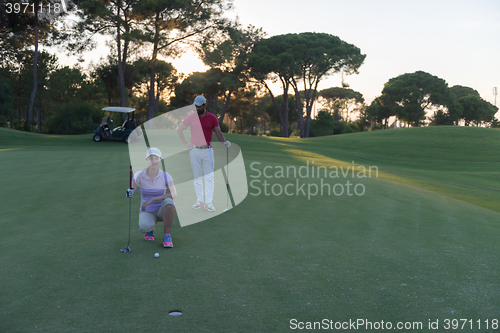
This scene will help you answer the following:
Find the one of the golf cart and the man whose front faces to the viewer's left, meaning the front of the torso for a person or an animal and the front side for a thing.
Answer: the golf cart

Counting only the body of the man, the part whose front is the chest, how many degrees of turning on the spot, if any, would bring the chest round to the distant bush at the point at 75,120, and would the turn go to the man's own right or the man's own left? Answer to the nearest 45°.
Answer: approximately 180°

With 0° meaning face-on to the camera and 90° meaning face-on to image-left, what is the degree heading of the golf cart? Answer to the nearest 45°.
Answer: approximately 90°

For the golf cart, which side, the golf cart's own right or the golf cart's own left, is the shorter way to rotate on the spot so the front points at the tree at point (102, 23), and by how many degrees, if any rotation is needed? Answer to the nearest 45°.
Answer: approximately 90° to the golf cart's own right

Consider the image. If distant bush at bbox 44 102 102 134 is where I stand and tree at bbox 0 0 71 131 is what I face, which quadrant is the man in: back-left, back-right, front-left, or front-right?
back-left

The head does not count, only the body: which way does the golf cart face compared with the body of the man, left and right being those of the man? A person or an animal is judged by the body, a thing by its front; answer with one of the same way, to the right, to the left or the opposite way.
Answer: to the right

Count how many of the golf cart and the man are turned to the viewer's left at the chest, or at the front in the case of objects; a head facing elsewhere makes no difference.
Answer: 1

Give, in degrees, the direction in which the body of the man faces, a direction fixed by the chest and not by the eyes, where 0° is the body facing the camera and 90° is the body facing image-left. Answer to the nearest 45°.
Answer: approximately 0°

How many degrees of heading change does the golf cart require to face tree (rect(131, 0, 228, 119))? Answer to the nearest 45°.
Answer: approximately 135° to its right
